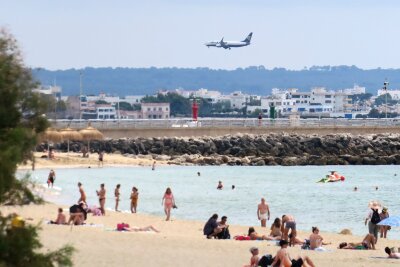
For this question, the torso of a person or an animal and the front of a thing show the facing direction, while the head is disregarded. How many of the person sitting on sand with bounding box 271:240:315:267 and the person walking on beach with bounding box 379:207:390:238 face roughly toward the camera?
1

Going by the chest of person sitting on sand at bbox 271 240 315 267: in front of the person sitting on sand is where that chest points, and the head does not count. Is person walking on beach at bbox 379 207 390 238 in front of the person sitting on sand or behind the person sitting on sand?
in front

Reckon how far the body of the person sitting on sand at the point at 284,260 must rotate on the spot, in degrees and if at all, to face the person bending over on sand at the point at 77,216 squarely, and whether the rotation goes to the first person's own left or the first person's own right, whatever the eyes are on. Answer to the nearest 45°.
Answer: approximately 90° to the first person's own left

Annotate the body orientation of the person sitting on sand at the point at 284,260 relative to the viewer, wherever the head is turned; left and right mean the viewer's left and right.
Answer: facing away from the viewer and to the right of the viewer

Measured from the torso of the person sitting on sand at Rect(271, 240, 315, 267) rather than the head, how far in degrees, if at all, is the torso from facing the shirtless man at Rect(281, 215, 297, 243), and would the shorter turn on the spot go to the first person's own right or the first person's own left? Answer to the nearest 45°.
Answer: approximately 45° to the first person's own left
